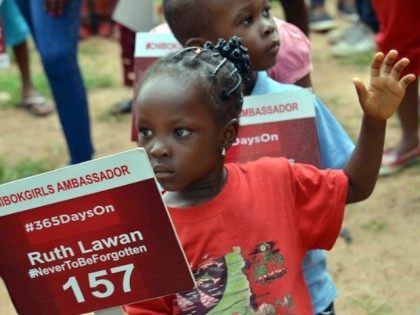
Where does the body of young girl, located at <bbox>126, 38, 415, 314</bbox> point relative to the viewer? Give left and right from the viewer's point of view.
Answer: facing the viewer and to the left of the viewer

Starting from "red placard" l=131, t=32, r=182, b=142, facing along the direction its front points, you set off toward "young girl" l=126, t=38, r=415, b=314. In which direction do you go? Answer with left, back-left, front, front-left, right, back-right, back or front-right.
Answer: front

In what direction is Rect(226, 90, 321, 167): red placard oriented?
toward the camera

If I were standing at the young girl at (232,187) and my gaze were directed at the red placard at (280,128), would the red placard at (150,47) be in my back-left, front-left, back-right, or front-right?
front-left

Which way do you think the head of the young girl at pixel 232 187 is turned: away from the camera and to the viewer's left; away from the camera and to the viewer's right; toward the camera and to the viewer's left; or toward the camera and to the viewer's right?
toward the camera and to the viewer's left

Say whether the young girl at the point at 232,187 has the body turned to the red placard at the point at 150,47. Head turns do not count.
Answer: no

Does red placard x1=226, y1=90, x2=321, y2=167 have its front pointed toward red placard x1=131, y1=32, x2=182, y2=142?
no

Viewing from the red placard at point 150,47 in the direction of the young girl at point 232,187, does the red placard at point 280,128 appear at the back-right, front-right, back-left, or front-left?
front-left

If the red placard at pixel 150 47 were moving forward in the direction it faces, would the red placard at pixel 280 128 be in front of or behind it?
in front

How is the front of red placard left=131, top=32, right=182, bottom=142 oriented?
toward the camera

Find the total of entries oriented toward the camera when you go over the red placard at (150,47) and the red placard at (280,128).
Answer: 2

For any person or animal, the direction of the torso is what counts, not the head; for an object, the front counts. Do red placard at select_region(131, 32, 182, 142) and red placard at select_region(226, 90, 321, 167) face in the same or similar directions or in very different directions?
same or similar directions
